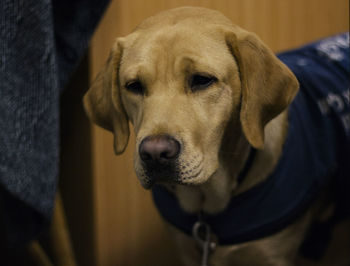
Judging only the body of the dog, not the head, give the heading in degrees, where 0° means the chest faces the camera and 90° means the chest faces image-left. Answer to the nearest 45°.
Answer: approximately 45°
